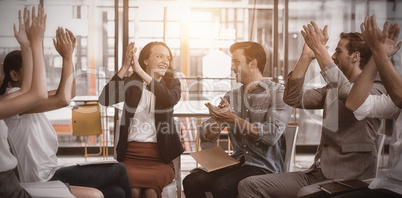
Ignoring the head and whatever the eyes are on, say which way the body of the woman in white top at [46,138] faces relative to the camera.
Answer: to the viewer's right

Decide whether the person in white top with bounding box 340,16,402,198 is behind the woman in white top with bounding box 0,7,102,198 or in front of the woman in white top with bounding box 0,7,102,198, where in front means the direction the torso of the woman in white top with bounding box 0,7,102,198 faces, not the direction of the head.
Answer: in front

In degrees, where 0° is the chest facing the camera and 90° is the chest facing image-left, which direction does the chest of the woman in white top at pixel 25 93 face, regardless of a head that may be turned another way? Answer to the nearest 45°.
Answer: approximately 270°
